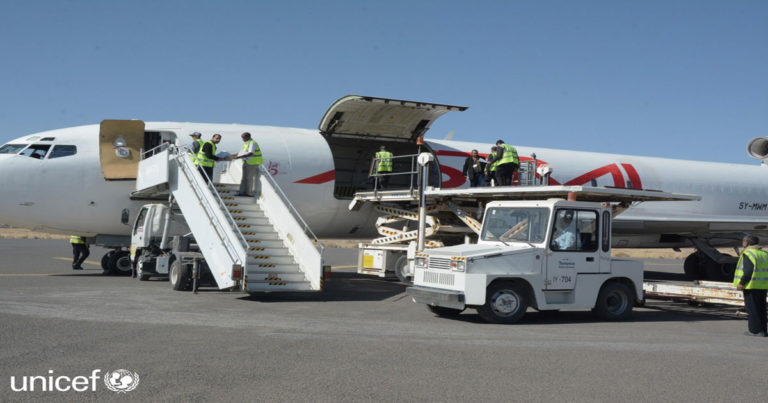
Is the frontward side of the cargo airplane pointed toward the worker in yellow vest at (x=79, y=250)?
yes

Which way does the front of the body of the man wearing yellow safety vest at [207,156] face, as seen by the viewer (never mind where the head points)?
to the viewer's right

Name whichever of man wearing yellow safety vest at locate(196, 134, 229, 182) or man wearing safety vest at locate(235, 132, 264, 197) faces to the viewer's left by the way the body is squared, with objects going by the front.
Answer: man wearing safety vest at locate(235, 132, 264, 197)

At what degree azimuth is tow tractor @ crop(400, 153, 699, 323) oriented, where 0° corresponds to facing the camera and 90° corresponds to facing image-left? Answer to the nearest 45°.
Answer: approximately 45°

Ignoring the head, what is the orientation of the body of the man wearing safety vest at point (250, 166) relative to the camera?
to the viewer's left

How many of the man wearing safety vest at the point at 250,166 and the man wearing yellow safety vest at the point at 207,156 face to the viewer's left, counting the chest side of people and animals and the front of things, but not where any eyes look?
1

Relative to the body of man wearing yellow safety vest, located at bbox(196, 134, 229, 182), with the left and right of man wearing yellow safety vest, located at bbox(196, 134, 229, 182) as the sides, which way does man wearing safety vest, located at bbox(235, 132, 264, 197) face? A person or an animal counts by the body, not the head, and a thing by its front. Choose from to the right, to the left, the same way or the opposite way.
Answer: the opposite way

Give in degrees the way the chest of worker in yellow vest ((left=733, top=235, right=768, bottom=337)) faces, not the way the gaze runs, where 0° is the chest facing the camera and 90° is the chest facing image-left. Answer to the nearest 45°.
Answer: approximately 135°

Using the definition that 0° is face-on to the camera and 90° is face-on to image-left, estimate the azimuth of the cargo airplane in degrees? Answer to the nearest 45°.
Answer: approximately 90°

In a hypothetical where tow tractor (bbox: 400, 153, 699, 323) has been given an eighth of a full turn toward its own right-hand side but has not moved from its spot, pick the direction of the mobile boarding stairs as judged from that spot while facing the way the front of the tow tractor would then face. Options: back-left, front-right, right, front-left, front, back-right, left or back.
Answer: front

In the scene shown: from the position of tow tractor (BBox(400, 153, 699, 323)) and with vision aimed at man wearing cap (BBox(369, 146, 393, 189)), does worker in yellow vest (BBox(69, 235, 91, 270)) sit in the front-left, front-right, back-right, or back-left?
front-left

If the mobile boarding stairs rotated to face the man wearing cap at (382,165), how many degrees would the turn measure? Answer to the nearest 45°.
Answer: approximately 90° to its right

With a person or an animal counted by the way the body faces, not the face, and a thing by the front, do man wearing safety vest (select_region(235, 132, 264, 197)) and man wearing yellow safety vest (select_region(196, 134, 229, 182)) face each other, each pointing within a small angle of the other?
yes

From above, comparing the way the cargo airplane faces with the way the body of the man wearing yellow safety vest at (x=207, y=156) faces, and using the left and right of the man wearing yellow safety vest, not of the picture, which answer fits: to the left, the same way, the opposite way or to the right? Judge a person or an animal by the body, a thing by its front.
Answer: the opposite way

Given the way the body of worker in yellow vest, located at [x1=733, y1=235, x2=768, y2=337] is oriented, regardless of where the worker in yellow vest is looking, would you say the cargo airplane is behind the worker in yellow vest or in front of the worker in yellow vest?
in front
